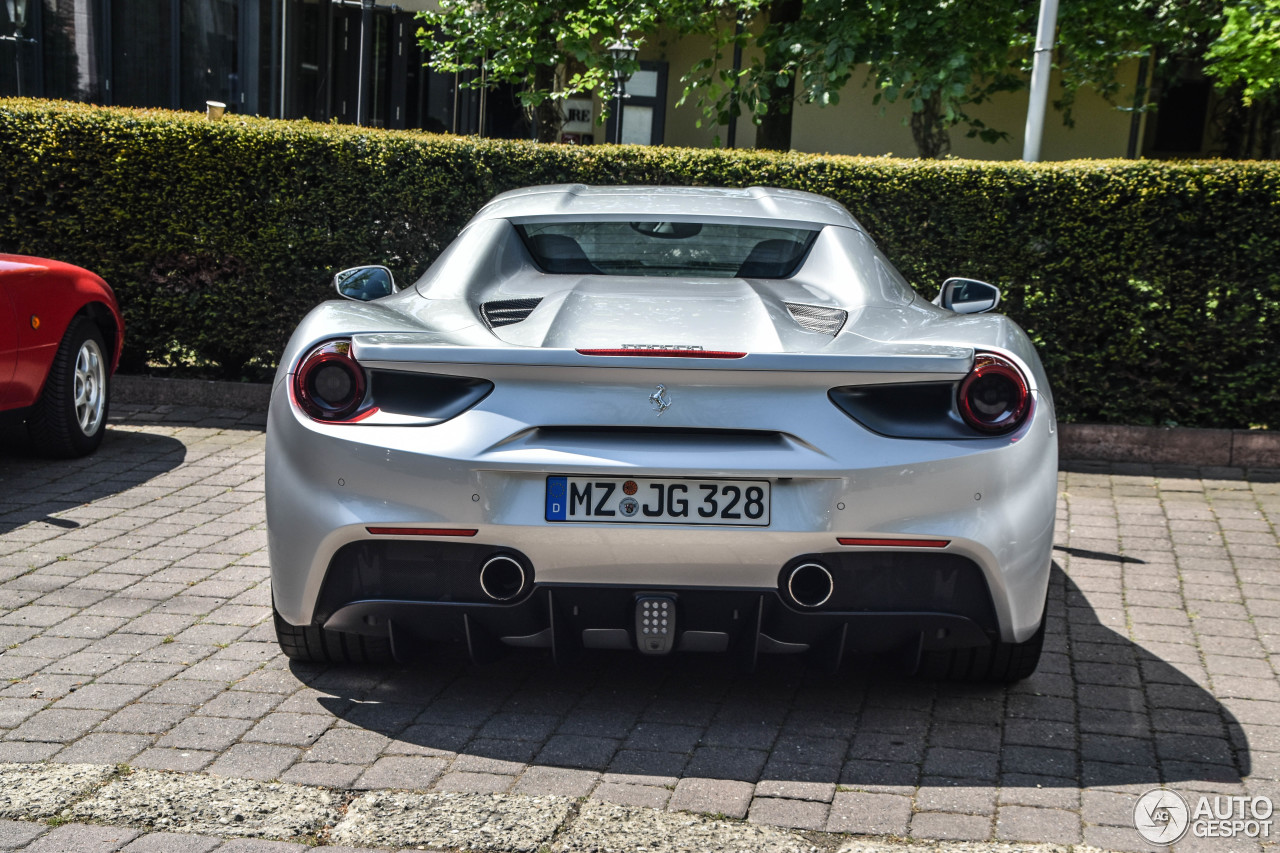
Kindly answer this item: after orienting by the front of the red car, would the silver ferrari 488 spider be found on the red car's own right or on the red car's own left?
on the red car's own right

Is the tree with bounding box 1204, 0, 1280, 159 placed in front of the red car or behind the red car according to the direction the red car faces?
in front

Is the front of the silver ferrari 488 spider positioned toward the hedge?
yes

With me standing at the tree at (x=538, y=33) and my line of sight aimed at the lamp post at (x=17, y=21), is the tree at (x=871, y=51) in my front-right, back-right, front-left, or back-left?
back-right

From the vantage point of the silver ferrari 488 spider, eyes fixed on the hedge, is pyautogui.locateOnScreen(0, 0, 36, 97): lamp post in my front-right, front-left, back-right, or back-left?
front-left

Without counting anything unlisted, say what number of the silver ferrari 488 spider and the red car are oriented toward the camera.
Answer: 0

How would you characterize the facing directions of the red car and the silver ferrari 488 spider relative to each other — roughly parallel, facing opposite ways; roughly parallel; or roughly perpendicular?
roughly parallel

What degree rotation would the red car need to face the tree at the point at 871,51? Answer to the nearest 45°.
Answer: approximately 45° to its right

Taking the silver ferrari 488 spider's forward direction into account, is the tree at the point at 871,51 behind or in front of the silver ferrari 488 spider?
in front

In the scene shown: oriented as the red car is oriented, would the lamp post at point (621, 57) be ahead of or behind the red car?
ahead

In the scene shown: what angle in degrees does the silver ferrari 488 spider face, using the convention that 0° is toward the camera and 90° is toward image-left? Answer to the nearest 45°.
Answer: approximately 180°

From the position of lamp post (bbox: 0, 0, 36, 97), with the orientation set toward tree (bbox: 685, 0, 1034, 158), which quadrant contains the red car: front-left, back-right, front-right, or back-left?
front-right

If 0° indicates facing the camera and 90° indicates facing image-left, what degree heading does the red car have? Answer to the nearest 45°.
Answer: approximately 225°

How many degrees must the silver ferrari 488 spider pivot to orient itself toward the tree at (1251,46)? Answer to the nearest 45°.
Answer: approximately 45° to its right

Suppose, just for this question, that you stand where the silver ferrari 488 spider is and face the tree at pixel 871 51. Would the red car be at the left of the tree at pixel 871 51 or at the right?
left

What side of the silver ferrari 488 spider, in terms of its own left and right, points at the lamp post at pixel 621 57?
front
